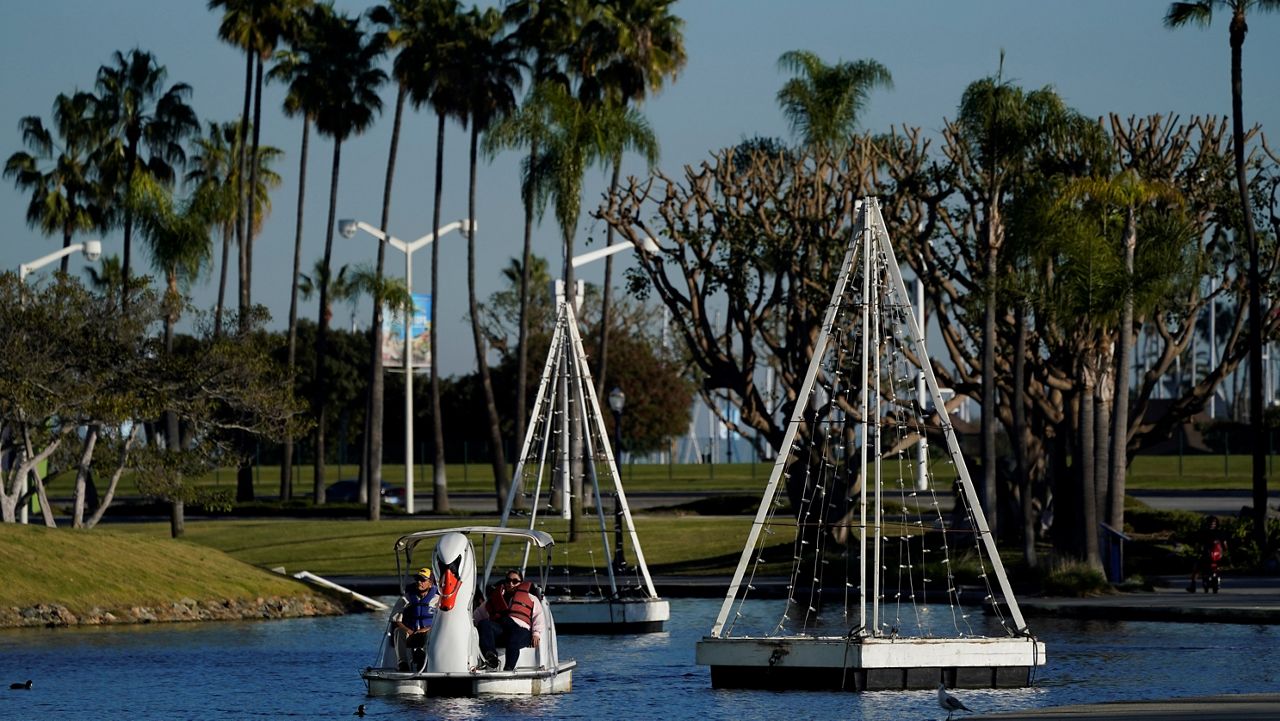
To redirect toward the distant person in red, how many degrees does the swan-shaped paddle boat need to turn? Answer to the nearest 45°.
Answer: approximately 135° to its left

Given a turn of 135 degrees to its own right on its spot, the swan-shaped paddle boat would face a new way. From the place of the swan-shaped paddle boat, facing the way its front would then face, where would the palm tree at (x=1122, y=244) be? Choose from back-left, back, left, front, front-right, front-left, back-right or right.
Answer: right

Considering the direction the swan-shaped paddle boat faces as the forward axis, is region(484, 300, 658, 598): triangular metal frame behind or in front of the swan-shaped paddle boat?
behind

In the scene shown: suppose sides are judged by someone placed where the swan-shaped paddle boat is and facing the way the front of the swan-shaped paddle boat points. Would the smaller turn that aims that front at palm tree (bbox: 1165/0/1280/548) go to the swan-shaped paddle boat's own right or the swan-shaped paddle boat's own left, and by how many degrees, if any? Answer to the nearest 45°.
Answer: approximately 135° to the swan-shaped paddle boat's own left

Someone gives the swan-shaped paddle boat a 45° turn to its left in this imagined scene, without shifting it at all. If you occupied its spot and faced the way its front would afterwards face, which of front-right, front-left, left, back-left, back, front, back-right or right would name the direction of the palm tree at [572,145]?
back-left

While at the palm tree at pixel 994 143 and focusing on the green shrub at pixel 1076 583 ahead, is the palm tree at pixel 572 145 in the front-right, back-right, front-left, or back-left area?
back-right

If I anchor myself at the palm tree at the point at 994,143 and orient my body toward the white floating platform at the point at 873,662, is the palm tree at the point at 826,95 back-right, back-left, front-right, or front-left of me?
back-right

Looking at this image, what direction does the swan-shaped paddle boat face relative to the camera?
toward the camera

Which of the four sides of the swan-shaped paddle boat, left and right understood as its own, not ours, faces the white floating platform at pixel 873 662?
left

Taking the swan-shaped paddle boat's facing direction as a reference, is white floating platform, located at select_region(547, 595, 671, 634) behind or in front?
behind
